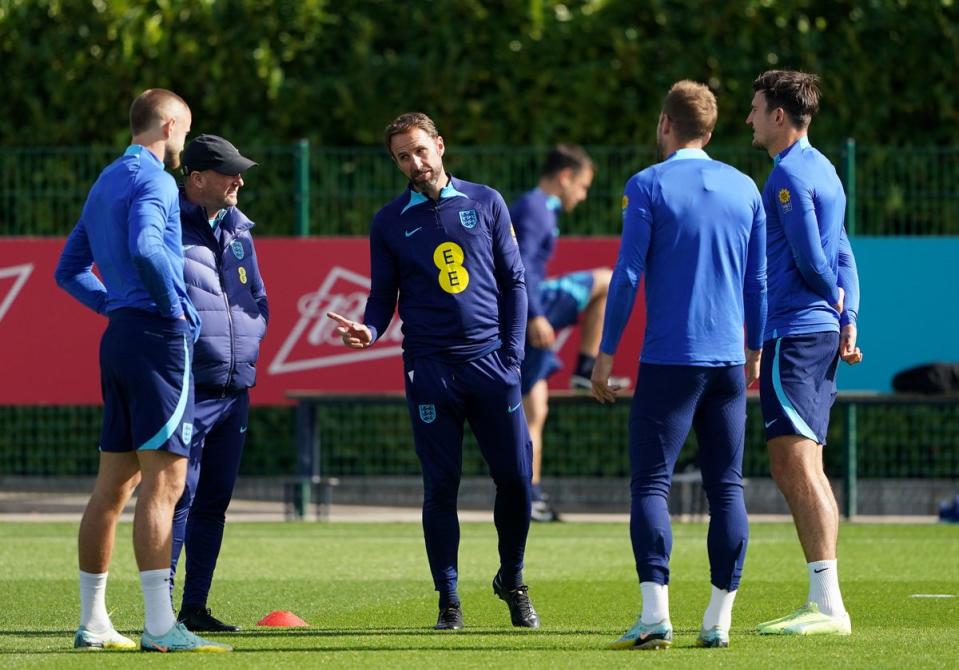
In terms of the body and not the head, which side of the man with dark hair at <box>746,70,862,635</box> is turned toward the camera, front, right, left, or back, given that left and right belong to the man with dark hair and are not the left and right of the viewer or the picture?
left

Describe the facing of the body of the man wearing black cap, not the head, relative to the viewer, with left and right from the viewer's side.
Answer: facing the viewer and to the right of the viewer

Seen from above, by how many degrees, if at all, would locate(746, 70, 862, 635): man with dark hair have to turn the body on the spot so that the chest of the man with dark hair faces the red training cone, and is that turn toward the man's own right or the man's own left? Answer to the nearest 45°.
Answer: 0° — they already face it

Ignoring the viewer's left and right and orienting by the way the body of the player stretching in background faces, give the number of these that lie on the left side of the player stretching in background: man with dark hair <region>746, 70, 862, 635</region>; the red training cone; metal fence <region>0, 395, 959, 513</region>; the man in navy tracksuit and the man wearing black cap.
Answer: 1

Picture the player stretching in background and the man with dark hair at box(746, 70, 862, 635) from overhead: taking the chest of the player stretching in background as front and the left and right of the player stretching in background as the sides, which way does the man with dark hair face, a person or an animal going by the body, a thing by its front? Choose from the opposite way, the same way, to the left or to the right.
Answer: the opposite way

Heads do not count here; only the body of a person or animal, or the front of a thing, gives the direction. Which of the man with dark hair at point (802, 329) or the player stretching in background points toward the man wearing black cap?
the man with dark hair

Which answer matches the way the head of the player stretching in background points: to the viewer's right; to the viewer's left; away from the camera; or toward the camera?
to the viewer's right

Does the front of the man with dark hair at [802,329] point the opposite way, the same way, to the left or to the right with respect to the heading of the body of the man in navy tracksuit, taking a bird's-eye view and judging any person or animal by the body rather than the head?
to the right

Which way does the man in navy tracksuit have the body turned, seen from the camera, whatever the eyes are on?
toward the camera

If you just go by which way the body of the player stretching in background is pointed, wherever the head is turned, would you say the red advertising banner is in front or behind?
behind

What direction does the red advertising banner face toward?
toward the camera

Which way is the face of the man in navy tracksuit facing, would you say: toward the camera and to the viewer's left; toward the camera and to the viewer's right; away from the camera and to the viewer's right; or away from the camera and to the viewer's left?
toward the camera and to the viewer's left

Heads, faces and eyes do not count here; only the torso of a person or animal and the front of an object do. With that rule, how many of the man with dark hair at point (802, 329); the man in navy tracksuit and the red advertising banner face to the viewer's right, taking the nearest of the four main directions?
0

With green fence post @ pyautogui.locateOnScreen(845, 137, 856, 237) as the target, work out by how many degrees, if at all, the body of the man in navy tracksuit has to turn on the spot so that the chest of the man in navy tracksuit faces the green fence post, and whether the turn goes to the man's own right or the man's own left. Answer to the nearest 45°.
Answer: approximately 135° to the man's own left

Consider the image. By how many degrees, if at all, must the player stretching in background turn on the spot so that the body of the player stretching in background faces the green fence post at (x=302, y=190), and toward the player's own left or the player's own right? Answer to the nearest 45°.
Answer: approximately 135° to the player's own left
